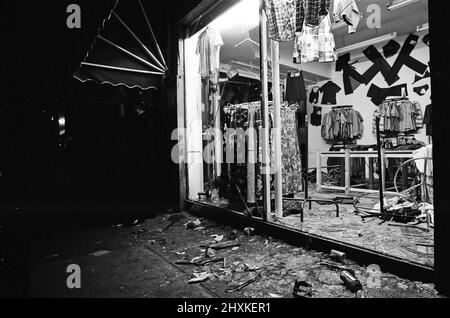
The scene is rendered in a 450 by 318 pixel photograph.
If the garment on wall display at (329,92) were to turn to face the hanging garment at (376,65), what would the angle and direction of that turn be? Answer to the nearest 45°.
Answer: approximately 45° to its left

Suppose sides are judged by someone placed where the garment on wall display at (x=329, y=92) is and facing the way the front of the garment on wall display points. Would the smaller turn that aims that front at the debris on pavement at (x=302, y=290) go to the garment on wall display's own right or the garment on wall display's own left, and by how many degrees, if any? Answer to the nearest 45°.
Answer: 0° — it already faces it

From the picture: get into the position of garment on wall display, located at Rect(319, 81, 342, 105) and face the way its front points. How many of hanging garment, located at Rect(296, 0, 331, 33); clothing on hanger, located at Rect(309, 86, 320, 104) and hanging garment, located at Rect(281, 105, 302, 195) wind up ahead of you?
2

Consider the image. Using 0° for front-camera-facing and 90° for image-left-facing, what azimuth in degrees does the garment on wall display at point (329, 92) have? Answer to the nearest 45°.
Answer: approximately 0°

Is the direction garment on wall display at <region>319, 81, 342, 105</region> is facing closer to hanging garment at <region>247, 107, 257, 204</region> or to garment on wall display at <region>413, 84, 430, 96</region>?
the hanging garment

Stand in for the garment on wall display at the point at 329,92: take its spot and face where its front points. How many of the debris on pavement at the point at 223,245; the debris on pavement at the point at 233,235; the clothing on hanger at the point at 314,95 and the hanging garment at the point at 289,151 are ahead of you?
3

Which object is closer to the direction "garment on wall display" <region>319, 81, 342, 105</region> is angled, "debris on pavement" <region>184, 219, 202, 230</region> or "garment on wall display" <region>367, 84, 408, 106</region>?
the debris on pavement

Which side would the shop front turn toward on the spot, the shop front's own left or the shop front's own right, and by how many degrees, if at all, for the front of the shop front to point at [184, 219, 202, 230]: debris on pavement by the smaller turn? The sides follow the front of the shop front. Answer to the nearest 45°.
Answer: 0° — it already faces it

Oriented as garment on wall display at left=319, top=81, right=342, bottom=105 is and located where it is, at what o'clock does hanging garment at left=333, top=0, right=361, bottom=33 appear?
The hanging garment is roughly at 12 o'clock from the garment on wall display.

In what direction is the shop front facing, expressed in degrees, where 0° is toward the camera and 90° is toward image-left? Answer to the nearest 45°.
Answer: approximately 45°
